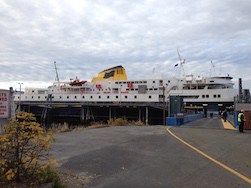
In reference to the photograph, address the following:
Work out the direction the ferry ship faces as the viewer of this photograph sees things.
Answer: facing to the right of the viewer

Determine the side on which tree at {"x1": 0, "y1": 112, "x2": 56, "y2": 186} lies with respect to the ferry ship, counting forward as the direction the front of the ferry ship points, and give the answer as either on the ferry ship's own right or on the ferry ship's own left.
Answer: on the ferry ship's own right
